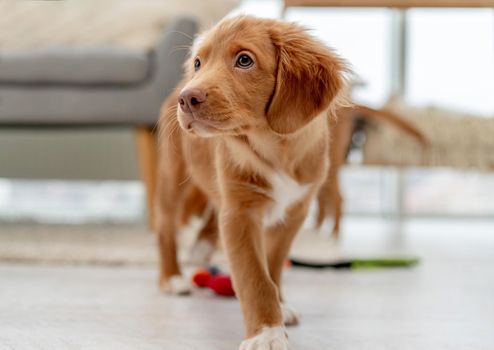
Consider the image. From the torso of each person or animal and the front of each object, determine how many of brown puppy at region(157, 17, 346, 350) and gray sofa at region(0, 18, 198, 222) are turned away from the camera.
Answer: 0

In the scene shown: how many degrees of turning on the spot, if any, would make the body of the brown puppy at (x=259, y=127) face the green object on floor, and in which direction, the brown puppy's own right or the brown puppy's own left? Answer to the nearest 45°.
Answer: approximately 135° to the brown puppy's own left

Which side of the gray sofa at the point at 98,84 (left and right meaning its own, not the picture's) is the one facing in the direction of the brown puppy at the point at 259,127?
front

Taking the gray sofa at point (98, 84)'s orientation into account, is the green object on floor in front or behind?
in front

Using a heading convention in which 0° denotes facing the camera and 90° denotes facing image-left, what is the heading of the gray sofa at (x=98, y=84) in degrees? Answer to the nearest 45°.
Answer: approximately 0°

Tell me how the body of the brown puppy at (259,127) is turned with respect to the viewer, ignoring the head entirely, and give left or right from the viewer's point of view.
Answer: facing the viewer and to the right of the viewer

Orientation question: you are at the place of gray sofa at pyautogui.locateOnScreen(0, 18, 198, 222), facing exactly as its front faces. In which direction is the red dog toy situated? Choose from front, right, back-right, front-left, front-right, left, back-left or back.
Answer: front
